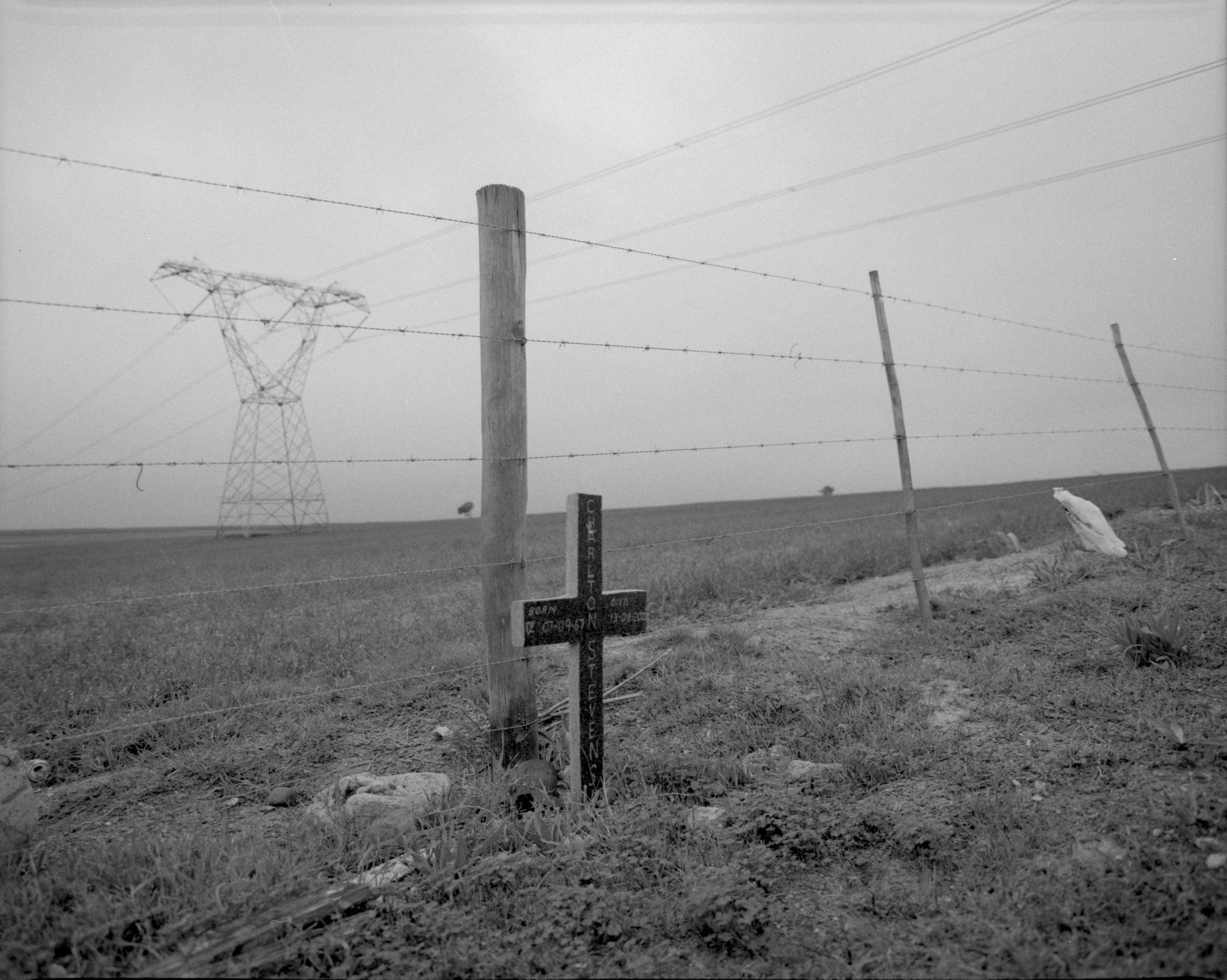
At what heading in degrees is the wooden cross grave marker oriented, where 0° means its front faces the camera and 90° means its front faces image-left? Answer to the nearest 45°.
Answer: approximately 315°

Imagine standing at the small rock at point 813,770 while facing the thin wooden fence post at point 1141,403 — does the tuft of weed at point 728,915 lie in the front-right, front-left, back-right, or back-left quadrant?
back-right

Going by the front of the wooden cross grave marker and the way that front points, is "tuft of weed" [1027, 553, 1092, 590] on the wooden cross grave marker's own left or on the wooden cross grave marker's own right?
on the wooden cross grave marker's own left
